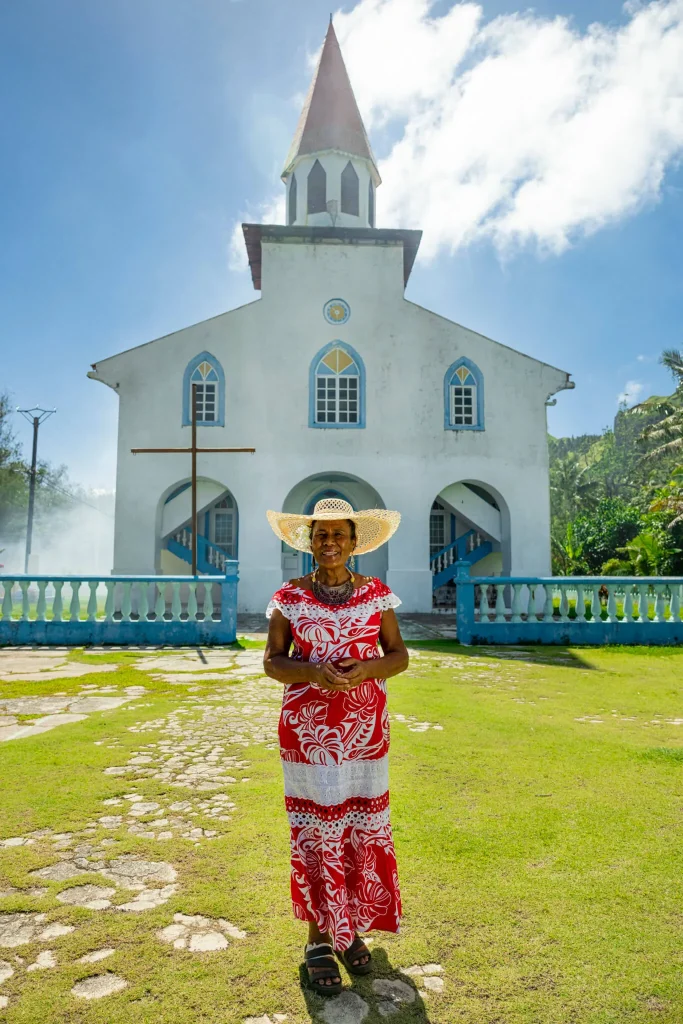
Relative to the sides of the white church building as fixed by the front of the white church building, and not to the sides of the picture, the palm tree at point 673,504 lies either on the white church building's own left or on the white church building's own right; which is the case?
on the white church building's own left

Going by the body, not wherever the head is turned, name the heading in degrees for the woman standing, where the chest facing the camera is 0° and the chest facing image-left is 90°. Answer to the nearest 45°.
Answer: approximately 0°

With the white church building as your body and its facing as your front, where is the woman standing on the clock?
The woman standing is roughly at 12 o'clock from the white church building.

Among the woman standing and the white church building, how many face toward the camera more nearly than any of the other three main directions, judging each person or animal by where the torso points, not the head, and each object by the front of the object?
2

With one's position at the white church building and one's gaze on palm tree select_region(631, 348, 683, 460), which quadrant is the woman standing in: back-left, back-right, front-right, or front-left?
back-right

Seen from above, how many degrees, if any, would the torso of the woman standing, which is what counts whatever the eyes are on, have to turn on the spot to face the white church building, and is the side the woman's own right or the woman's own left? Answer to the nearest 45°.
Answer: approximately 180°

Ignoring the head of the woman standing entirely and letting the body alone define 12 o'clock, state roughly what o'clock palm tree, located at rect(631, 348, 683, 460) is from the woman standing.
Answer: The palm tree is roughly at 7 o'clock from the woman standing.

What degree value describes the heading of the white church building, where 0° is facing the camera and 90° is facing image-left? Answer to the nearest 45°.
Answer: approximately 0°

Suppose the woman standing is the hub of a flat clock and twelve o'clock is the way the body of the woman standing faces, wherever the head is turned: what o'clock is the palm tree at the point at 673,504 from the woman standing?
The palm tree is roughly at 7 o'clock from the woman standing.
